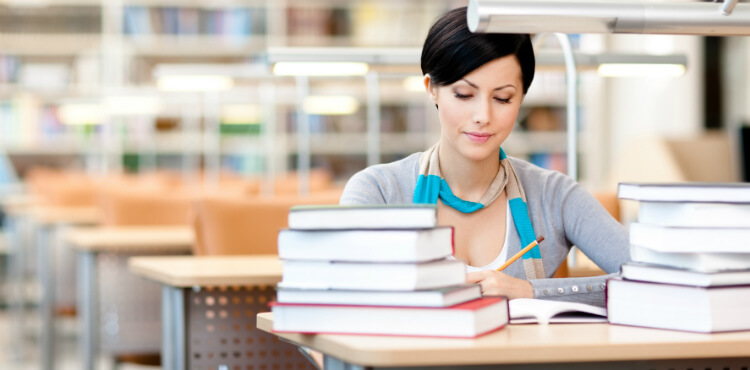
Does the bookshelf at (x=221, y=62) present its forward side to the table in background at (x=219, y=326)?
yes

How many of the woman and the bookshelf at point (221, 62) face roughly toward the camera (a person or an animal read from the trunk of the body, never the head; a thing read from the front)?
2

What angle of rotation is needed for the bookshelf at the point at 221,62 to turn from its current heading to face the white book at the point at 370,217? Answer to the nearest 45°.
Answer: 0° — it already faces it

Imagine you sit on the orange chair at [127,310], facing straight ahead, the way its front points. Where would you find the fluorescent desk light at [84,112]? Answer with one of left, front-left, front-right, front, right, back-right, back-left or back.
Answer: back

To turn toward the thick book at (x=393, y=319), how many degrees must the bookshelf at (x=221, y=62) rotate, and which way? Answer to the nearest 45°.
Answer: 0° — it already faces it

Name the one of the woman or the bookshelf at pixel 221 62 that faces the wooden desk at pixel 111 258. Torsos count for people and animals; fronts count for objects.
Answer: the bookshelf

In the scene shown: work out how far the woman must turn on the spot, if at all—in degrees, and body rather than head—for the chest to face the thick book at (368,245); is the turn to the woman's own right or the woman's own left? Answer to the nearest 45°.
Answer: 0° — they already face it

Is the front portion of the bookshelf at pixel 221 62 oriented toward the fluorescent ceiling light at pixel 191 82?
yes
